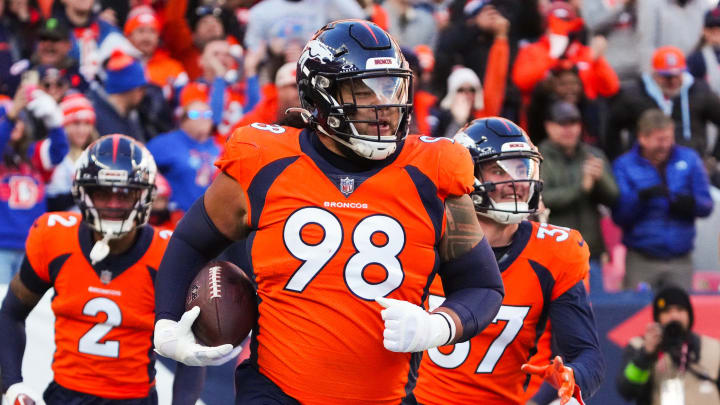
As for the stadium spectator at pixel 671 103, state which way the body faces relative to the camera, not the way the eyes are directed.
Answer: toward the camera

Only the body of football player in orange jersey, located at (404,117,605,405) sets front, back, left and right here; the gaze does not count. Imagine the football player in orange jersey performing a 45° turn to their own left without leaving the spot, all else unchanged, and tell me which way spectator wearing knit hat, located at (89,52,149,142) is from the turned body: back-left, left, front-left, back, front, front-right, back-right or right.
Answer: back

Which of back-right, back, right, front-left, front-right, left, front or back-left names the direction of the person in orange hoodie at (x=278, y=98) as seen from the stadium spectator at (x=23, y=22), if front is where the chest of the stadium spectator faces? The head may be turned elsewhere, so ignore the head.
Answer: front-left

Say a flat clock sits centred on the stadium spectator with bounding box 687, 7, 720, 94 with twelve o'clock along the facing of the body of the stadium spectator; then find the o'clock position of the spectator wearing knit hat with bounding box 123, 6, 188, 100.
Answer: The spectator wearing knit hat is roughly at 2 o'clock from the stadium spectator.

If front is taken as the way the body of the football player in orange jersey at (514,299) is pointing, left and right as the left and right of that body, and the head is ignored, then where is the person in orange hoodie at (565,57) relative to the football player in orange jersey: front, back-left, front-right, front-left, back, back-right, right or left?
back

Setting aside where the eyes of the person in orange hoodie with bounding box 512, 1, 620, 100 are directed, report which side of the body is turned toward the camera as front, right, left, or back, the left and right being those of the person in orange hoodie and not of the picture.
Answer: front

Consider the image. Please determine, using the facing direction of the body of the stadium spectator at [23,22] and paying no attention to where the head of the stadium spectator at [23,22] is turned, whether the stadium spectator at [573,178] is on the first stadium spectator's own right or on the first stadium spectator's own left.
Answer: on the first stadium spectator's own left

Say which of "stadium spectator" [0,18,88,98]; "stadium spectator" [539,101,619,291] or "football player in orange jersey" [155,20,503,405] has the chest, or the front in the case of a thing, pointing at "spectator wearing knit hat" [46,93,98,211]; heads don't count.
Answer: "stadium spectator" [0,18,88,98]

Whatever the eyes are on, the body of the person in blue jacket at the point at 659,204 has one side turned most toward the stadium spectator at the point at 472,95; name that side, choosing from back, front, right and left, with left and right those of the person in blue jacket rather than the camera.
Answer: right

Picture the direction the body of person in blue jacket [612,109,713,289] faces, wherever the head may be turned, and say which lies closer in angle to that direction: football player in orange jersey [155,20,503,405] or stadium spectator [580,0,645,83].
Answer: the football player in orange jersey

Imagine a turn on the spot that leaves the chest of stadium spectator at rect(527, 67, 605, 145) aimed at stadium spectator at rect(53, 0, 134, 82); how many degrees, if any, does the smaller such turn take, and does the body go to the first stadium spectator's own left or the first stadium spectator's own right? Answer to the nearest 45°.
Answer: approximately 90° to the first stadium spectator's own right

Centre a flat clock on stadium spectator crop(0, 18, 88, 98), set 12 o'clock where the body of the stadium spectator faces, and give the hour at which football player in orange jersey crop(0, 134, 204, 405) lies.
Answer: The football player in orange jersey is roughly at 12 o'clock from the stadium spectator.

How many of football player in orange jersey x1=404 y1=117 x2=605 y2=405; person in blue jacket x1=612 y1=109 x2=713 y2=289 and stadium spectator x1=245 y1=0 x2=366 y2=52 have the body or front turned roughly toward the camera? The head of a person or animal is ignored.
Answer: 3

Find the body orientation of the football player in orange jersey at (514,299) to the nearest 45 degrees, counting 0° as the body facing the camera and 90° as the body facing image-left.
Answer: approximately 0°

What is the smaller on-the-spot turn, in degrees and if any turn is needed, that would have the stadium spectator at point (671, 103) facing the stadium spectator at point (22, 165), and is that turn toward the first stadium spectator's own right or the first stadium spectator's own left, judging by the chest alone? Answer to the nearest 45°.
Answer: approximately 45° to the first stadium spectator's own right

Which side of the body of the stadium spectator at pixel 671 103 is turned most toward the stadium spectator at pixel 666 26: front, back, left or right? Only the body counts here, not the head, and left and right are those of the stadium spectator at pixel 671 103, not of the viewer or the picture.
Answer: back

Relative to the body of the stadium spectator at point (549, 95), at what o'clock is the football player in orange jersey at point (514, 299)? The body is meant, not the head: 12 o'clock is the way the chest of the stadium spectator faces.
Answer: The football player in orange jersey is roughly at 12 o'clock from the stadium spectator.
